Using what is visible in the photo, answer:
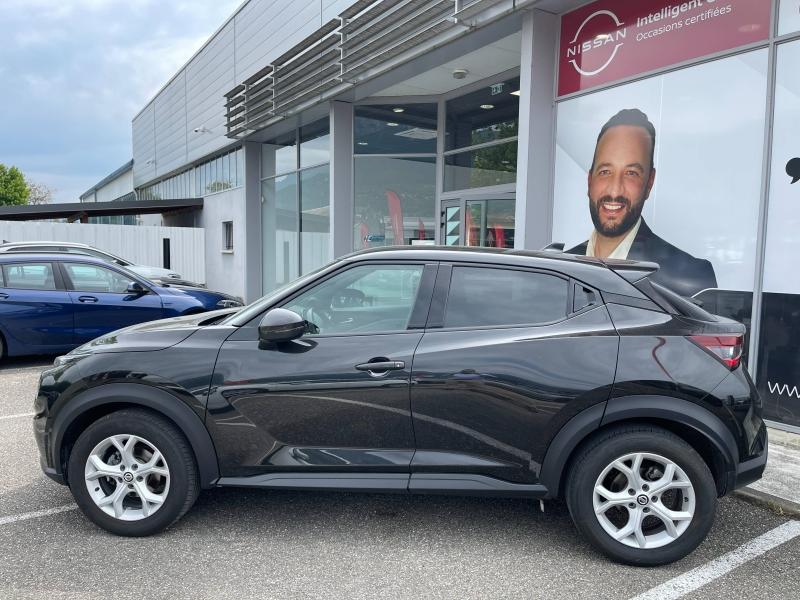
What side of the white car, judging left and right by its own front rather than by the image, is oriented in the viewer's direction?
right

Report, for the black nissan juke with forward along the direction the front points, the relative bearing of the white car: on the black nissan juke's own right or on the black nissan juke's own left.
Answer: on the black nissan juke's own right

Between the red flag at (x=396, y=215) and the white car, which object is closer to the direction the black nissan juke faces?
the white car

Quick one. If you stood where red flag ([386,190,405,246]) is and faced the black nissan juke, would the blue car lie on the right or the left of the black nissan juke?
right

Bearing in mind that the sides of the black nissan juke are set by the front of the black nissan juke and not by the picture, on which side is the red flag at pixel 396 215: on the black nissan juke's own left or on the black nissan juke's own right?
on the black nissan juke's own right

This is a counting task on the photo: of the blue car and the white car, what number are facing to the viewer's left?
0

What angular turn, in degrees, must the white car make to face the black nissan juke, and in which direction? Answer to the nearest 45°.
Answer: approximately 90° to its right

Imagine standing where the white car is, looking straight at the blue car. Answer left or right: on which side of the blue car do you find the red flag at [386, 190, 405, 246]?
left

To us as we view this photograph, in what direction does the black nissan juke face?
facing to the left of the viewer

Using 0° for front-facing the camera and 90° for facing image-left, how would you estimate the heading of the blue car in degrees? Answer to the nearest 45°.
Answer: approximately 270°

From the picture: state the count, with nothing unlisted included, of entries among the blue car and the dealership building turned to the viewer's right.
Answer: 1

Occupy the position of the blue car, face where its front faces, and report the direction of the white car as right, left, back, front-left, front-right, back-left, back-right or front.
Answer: left

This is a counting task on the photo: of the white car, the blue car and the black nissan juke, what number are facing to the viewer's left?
1
